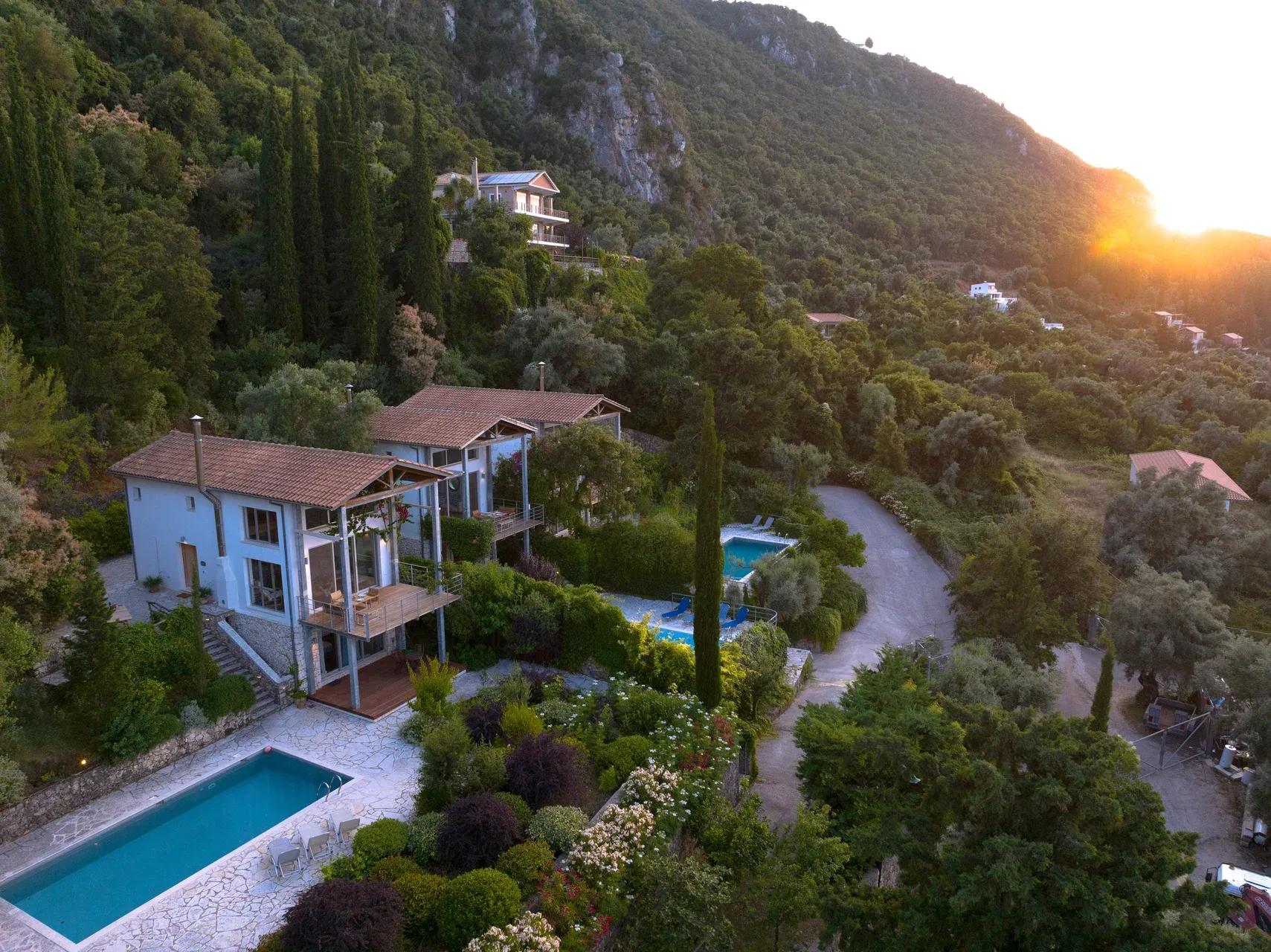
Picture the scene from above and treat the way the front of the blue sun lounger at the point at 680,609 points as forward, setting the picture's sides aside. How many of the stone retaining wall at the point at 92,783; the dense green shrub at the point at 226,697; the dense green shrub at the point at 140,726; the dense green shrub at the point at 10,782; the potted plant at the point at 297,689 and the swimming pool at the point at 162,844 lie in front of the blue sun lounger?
6

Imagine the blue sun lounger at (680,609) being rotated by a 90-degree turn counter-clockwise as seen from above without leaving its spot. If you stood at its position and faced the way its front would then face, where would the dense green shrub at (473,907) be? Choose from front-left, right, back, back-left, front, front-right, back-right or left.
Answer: front-right

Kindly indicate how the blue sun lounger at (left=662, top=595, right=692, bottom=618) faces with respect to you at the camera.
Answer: facing the viewer and to the left of the viewer

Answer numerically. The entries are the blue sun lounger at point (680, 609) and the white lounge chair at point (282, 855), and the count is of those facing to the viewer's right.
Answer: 0

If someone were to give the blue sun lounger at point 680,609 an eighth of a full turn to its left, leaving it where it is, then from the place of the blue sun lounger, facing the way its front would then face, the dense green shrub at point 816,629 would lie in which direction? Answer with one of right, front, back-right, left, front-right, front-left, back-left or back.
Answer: left

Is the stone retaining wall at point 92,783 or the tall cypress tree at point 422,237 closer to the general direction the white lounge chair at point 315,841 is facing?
the stone retaining wall

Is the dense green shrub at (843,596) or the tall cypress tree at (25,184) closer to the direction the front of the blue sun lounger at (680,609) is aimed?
the tall cypress tree

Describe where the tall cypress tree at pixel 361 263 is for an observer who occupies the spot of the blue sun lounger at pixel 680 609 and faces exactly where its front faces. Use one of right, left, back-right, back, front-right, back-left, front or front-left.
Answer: right
